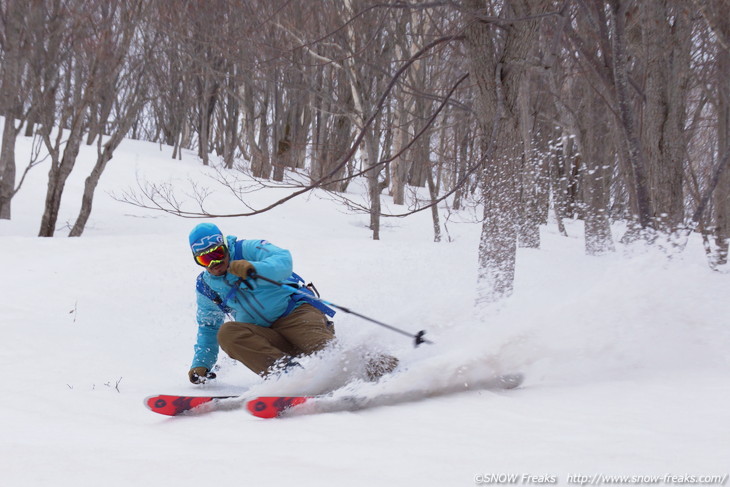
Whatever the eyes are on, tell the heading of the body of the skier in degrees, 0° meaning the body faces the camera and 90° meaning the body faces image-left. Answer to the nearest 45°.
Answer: approximately 45°

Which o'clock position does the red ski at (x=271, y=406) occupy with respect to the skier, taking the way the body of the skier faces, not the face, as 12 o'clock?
The red ski is roughly at 10 o'clock from the skier.
